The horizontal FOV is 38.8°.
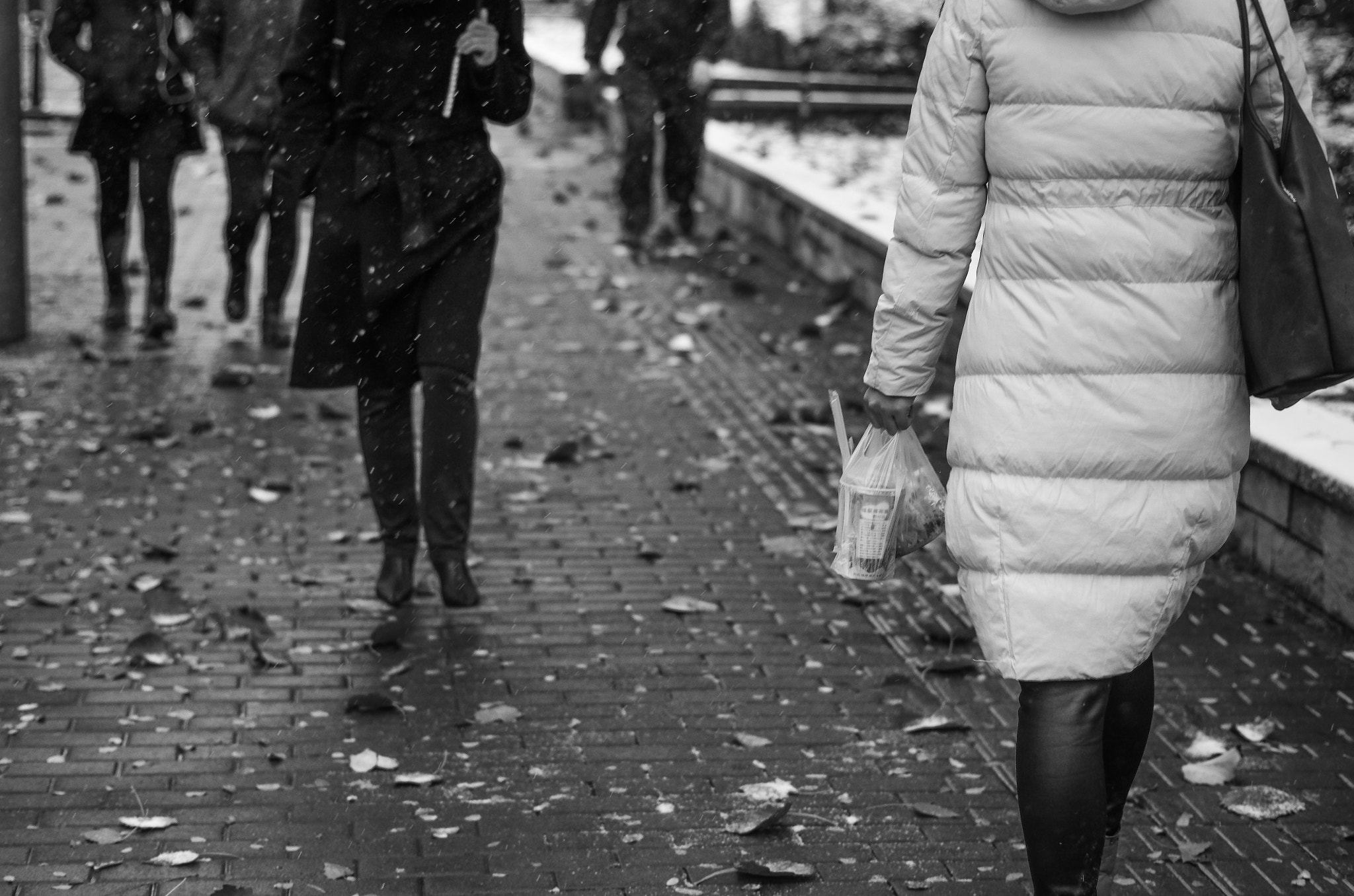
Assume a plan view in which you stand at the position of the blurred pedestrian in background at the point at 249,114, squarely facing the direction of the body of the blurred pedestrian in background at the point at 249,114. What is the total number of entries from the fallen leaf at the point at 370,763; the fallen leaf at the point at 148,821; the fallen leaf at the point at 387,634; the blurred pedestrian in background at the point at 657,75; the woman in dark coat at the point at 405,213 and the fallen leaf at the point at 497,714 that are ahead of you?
5

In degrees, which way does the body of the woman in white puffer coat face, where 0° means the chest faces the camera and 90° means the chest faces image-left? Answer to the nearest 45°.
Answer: approximately 180°

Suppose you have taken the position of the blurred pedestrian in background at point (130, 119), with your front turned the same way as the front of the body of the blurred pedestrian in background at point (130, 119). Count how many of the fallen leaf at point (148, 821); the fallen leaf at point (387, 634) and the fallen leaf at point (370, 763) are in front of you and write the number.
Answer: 3

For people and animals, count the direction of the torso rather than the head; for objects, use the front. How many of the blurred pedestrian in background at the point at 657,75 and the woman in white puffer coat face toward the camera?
1

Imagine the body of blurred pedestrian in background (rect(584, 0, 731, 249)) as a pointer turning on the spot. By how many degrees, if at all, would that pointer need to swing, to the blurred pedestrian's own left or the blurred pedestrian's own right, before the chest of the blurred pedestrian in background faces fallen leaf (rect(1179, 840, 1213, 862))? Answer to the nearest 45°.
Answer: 0° — they already face it

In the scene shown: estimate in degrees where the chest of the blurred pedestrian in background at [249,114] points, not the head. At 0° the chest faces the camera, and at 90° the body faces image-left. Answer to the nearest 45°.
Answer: approximately 0°

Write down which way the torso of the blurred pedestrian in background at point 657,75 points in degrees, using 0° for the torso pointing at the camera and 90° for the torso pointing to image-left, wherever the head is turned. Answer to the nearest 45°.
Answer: approximately 0°

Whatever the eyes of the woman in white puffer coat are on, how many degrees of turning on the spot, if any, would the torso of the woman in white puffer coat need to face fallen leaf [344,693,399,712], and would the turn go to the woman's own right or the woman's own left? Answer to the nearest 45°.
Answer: approximately 45° to the woman's own left

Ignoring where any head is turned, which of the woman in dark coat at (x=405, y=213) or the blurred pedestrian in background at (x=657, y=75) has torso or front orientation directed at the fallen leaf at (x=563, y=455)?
the blurred pedestrian in background
